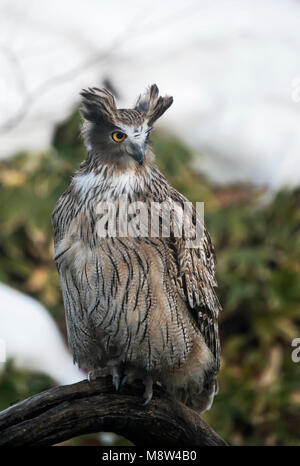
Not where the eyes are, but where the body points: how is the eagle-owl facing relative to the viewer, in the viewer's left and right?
facing the viewer and to the left of the viewer
